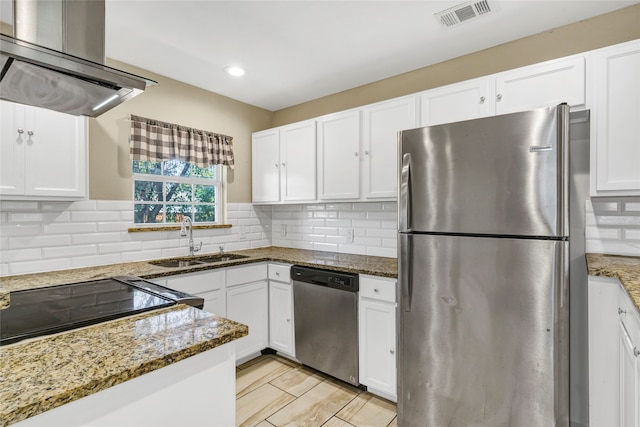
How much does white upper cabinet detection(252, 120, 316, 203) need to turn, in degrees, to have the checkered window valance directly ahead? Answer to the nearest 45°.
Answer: approximately 45° to its right

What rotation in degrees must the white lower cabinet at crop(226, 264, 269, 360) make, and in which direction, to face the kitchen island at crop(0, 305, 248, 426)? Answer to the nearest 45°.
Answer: approximately 45° to its right

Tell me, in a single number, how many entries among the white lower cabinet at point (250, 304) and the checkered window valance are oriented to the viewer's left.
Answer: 0

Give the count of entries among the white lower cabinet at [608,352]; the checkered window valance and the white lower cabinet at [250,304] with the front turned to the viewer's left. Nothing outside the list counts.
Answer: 1

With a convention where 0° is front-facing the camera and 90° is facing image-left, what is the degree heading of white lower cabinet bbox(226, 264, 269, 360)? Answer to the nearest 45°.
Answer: approximately 315°

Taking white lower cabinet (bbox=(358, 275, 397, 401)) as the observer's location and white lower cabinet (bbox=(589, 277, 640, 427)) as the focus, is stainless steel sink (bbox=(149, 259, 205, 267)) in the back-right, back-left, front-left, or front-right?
back-right

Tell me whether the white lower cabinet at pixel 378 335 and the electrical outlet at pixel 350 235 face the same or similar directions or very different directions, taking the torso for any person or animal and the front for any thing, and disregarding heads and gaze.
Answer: same or similar directions

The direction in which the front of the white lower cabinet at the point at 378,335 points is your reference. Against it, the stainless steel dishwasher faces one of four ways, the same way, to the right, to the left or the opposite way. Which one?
the same way

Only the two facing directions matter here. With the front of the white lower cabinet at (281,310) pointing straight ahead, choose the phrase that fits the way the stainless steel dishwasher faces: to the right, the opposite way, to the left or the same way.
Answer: the same way

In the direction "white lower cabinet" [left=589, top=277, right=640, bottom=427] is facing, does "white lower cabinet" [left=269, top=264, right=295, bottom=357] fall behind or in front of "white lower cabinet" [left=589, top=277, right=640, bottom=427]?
in front

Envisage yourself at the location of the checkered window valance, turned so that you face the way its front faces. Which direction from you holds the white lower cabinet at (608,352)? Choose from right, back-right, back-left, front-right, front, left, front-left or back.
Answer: front

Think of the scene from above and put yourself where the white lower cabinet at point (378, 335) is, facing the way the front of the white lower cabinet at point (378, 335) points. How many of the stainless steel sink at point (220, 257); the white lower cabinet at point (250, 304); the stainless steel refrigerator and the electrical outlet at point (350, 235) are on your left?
1

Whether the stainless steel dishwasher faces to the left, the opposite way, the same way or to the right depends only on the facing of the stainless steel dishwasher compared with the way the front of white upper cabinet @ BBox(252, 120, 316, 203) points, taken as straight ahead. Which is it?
the same way

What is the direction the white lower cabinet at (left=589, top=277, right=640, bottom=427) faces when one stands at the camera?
facing to the left of the viewer
